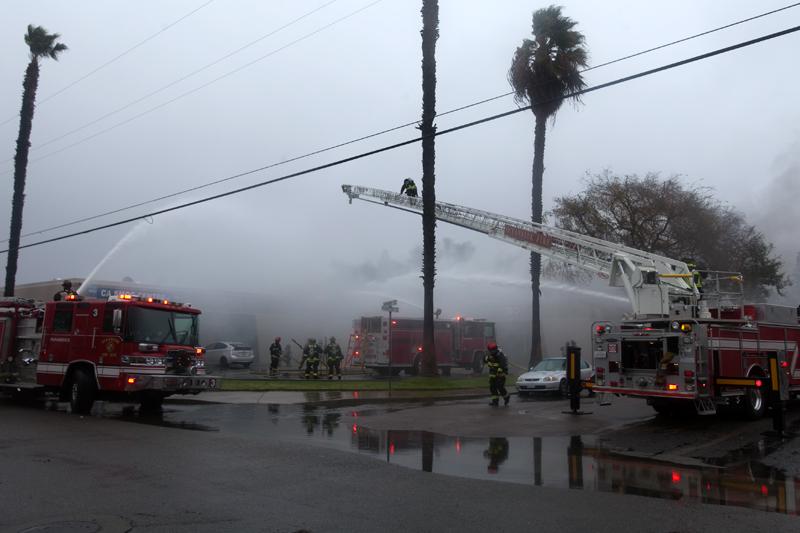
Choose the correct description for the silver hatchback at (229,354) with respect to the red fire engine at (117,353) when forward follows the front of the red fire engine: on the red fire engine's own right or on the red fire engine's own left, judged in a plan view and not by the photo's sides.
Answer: on the red fire engine's own left

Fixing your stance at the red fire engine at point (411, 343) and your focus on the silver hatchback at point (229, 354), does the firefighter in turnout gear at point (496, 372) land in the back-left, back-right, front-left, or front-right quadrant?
back-left

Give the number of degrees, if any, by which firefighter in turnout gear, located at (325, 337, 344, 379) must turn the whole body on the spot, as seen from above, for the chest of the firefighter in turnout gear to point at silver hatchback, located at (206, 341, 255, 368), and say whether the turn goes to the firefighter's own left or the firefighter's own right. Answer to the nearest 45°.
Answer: approximately 45° to the firefighter's own left

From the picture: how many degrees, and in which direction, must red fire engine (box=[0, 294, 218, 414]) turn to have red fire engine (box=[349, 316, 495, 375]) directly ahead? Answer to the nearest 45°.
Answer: approximately 90° to its left

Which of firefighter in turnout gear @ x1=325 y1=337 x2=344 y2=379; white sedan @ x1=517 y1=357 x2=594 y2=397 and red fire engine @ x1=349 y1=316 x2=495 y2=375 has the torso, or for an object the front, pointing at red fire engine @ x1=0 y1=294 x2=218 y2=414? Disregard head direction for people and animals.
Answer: the white sedan

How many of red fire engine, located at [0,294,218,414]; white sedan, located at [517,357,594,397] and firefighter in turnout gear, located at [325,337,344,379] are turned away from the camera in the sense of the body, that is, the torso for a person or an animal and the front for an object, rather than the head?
1

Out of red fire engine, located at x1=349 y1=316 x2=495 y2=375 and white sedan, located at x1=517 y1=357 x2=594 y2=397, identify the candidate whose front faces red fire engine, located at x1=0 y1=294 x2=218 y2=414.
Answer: the white sedan

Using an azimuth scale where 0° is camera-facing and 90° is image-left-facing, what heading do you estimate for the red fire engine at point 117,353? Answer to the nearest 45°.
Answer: approximately 315°

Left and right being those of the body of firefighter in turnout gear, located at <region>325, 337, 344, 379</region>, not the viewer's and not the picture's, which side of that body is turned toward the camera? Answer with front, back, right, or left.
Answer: back

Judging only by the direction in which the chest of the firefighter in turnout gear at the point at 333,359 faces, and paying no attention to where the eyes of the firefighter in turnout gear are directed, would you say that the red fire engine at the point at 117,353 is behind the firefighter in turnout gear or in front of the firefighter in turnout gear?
behind

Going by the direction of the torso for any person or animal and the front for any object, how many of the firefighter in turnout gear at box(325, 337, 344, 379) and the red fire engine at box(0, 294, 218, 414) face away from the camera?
1

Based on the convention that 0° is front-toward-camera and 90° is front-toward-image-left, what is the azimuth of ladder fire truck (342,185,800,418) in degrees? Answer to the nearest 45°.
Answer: approximately 225°

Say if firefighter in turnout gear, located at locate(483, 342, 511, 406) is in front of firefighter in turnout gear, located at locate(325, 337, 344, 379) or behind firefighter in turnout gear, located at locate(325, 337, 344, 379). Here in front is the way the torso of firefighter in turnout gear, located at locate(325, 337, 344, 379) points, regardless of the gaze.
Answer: behind
